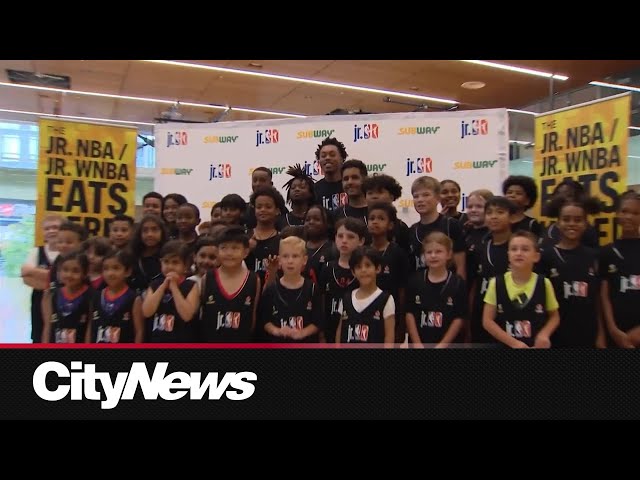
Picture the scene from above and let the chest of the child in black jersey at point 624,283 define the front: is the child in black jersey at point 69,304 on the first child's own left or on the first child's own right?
on the first child's own right

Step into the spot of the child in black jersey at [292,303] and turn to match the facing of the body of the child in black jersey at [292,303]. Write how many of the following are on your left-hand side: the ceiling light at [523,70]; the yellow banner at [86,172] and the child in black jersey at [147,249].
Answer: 1

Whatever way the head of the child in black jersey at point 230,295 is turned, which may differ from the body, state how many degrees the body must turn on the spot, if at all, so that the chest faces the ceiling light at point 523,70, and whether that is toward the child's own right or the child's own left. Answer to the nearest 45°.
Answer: approximately 90° to the child's own left

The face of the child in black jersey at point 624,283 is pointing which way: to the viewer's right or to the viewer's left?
to the viewer's left
